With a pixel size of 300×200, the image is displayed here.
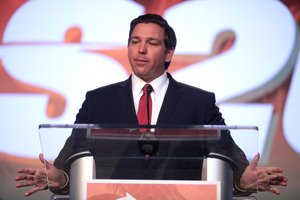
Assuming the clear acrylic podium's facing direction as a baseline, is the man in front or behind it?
behind

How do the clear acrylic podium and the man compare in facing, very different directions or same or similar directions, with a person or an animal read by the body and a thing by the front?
same or similar directions

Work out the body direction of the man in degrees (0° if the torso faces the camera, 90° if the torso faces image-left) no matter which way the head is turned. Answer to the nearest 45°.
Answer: approximately 0°

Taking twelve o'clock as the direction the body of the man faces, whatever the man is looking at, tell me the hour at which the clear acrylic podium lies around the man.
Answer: The clear acrylic podium is roughly at 12 o'clock from the man.

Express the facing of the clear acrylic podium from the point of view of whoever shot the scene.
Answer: facing the viewer

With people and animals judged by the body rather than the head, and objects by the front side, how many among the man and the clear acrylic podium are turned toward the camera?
2
